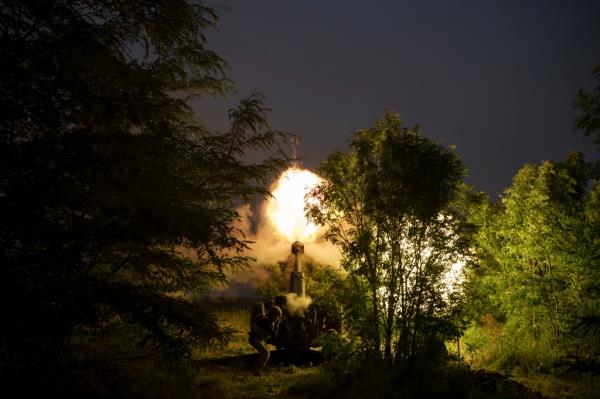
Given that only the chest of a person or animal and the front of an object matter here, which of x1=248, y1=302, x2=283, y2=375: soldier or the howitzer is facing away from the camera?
the howitzer

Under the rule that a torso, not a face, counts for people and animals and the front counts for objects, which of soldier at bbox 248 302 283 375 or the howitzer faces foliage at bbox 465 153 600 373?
the soldier

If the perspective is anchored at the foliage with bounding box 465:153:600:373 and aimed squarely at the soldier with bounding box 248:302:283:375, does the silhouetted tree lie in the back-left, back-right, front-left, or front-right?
front-left

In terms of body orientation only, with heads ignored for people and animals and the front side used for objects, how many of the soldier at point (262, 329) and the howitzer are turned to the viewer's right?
1

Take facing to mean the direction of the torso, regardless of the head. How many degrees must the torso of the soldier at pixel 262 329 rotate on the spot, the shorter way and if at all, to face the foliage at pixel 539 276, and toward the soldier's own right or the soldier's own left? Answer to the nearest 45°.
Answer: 0° — they already face it

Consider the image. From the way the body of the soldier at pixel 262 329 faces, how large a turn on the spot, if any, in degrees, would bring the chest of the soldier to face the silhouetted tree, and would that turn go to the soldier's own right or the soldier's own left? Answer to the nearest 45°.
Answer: approximately 90° to the soldier's own right

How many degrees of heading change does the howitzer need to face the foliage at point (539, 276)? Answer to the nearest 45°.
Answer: approximately 90° to its right

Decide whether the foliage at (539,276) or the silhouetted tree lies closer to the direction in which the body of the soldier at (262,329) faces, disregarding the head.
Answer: the foliage

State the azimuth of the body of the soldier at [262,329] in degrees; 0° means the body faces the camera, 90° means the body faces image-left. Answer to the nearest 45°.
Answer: approximately 270°

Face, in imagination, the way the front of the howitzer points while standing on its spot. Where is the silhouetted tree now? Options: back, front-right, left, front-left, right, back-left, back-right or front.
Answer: back

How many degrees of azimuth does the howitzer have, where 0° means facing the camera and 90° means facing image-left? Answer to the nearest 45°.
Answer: approximately 180°

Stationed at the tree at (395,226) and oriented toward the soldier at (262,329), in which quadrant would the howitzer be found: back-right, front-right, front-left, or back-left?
front-right
